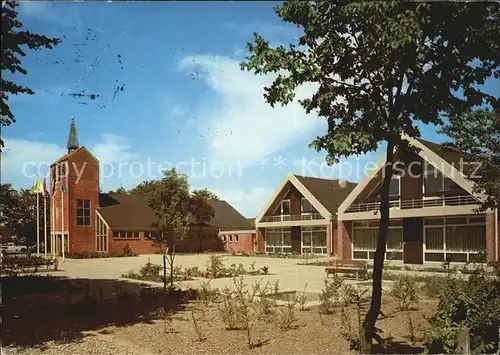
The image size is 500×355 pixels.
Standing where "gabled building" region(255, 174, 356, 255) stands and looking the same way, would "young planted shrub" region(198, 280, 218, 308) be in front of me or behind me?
in front

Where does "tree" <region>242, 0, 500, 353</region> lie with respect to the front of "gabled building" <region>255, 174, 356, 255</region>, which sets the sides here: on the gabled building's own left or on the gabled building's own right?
on the gabled building's own left

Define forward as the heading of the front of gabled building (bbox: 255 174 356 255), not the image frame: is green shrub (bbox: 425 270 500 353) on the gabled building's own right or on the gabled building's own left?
on the gabled building's own left

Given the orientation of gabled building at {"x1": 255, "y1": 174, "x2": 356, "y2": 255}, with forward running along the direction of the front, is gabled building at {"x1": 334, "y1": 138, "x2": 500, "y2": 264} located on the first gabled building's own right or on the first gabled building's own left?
on the first gabled building's own left

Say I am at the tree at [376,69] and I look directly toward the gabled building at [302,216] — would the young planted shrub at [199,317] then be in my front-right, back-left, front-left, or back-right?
front-left

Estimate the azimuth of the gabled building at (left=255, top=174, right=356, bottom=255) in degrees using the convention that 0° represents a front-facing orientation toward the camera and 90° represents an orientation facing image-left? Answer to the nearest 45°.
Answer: approximately 45°

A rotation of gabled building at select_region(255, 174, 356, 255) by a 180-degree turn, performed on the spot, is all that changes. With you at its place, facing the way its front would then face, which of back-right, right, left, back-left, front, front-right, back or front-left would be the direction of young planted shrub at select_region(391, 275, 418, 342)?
back-right
